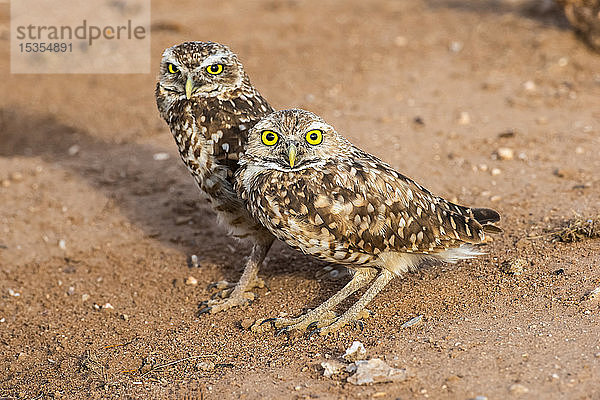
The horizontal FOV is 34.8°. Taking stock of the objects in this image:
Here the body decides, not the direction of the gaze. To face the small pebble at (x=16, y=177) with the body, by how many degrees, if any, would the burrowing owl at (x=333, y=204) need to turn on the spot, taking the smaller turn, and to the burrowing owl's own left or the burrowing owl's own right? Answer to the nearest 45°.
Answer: approximately 45° to the burrowing owl's own right

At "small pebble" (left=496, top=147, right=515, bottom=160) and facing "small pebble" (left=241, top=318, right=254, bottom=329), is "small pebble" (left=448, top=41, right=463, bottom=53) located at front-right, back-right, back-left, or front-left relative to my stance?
back-right

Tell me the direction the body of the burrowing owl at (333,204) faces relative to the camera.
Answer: to the viewer's left

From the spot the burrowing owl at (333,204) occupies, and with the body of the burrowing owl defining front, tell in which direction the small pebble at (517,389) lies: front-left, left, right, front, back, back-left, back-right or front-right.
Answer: back-left

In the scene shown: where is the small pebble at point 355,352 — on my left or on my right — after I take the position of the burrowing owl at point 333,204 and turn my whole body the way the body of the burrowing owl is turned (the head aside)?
on my left

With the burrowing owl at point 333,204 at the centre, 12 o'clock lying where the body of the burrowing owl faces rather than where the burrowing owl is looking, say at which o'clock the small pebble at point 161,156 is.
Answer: The small pebble is roughly at 2 o'clock from the burrowing owl.

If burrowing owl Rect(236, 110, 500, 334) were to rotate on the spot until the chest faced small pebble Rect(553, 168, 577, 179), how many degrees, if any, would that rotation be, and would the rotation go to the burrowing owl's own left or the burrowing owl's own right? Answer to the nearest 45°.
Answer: approximately 135° to the burrowing owl's own right
